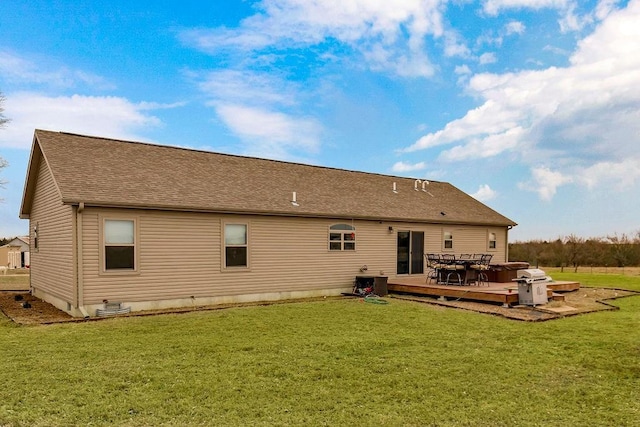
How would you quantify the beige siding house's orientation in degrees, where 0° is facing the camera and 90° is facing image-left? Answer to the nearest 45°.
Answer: approximately 135°

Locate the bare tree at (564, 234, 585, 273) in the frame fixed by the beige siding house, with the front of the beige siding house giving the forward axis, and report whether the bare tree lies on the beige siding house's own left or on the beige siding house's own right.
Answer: on the beige siding house's own right

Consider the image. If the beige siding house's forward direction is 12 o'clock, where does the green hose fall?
The green hose is roughly at 5 o'clock from the beige siding house.
